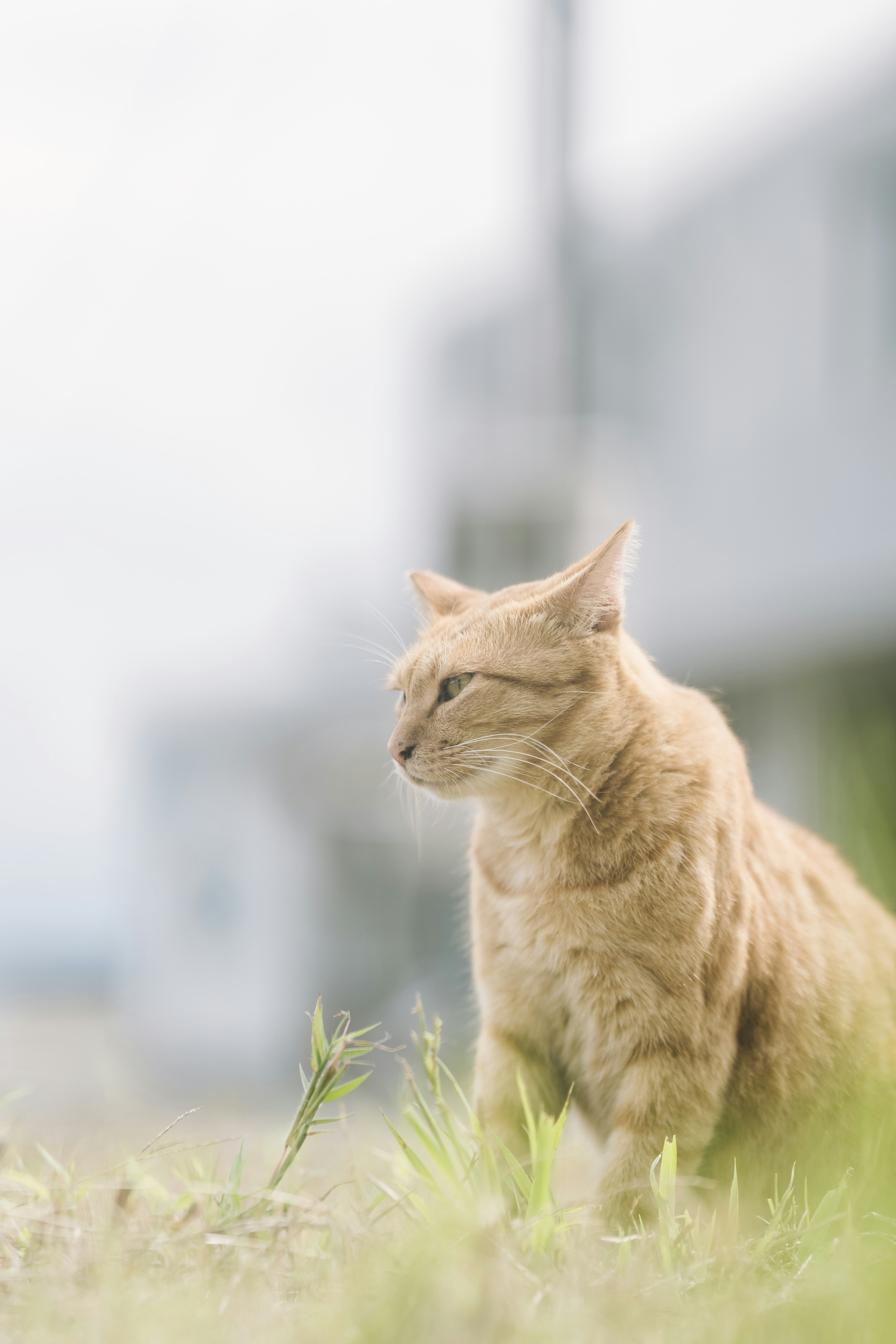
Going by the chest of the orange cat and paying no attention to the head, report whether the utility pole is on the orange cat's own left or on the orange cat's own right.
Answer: on the orange cat's own right

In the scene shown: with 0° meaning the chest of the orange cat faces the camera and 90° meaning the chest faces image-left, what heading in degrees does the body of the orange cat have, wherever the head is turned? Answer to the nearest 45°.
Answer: approximately 45°
